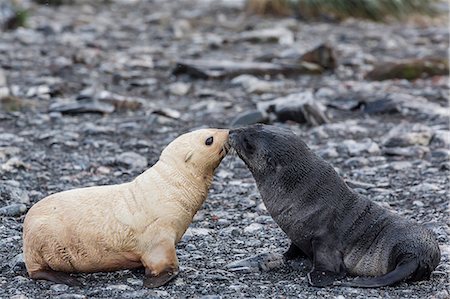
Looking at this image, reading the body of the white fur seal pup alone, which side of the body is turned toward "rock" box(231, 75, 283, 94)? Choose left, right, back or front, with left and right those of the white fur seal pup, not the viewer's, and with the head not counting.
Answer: left

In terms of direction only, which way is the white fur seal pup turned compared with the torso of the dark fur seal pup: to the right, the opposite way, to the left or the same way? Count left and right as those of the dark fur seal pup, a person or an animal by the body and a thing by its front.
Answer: the opposite way

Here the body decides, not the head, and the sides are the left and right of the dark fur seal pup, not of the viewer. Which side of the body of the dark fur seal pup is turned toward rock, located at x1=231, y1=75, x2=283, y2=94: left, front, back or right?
right

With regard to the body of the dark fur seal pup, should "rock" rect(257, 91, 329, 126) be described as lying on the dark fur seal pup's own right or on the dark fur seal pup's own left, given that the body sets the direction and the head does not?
on the dark fur seal pup's own right

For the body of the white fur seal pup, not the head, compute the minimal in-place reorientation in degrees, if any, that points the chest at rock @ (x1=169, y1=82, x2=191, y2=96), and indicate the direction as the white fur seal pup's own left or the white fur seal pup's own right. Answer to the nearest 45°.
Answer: approximately 90° to the white fur seal pup's own left

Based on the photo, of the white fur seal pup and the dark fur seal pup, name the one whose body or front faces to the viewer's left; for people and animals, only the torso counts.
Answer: the dark fur seal pup

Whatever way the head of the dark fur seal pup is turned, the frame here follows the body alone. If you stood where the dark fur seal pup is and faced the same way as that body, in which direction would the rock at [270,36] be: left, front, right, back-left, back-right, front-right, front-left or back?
right

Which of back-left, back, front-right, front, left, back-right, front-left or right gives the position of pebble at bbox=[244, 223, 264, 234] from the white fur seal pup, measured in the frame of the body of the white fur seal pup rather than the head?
front-left

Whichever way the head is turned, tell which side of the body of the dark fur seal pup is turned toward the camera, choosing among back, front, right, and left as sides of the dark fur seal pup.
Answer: left

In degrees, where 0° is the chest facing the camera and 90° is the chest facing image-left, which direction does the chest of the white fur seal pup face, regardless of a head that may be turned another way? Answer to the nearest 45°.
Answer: approximately 270°
